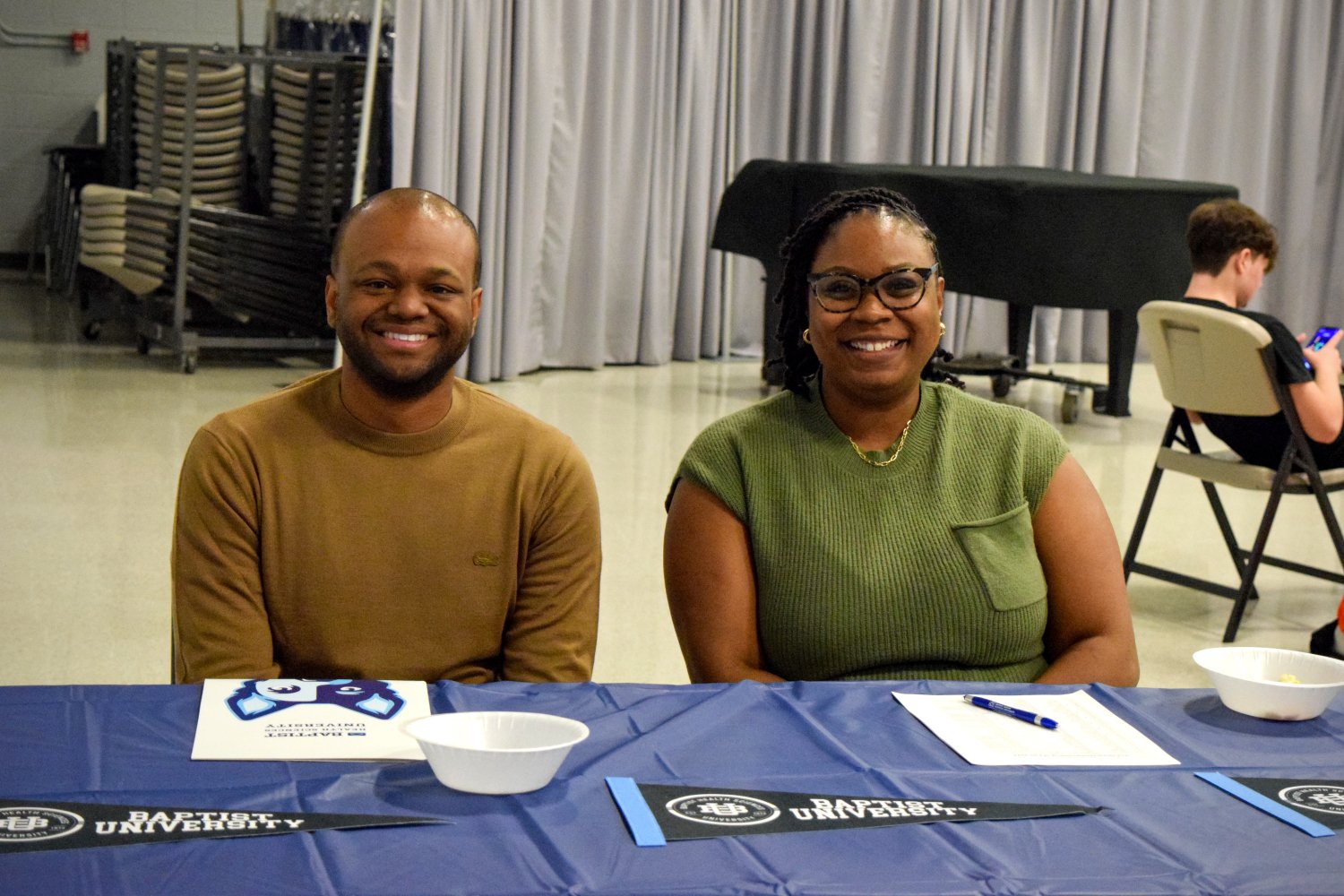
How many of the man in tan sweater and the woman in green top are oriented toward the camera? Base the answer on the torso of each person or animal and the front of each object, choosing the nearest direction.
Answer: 2

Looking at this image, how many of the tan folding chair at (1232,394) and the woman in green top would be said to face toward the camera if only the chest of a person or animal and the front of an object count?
1

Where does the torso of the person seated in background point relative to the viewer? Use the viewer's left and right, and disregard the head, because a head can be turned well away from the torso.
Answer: facing away from the viewer and to the right of the viewer

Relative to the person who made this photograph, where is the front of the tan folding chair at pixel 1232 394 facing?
facing away from the viewer and to the right of the viewer

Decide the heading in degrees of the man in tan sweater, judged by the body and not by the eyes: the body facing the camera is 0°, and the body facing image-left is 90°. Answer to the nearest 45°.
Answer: approximately 0°

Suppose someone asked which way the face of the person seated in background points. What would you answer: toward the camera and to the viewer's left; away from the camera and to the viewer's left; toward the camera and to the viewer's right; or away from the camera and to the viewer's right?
away from the camera and to the viewer's right

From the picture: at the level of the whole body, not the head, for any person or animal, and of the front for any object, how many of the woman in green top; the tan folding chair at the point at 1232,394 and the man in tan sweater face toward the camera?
2

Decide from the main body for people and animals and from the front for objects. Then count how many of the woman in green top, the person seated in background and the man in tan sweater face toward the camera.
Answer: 2
